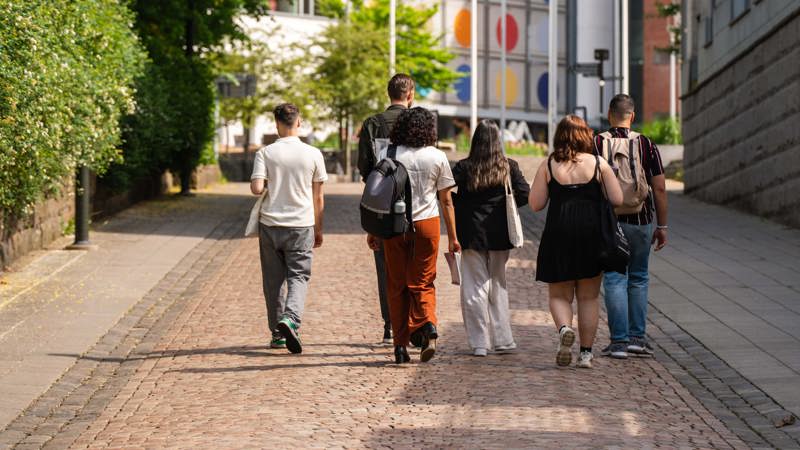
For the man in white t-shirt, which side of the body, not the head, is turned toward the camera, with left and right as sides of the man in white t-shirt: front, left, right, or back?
back

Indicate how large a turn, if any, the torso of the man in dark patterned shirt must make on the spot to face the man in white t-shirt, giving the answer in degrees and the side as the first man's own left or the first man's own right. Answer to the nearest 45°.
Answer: approximately 90° to the first man's own left

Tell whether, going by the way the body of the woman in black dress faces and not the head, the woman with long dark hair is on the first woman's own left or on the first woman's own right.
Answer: on the first woman's own left

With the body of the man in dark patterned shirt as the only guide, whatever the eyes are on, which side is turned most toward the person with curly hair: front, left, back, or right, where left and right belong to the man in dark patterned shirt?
left

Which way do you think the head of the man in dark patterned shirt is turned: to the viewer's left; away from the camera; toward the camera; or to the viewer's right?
away from the camera

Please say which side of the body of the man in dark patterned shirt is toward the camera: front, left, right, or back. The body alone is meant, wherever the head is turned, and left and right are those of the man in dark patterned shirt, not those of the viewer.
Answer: back

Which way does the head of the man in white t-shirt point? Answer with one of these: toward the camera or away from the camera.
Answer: away from the camera

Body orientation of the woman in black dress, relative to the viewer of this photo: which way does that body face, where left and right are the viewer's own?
facing away from the viewer

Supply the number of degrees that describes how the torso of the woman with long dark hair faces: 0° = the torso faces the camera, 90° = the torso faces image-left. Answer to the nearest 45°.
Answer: approximately 180°

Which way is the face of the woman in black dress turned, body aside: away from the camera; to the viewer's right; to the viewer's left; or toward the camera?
away from the camera
